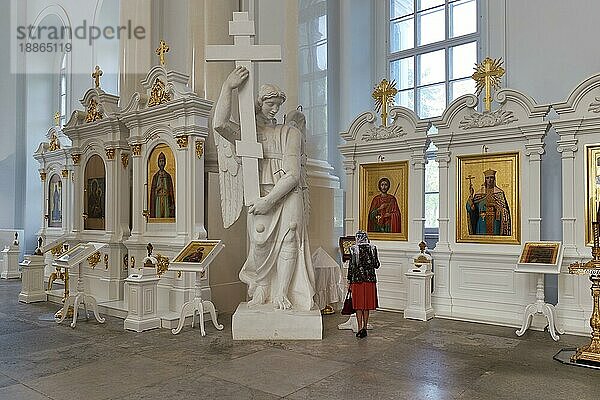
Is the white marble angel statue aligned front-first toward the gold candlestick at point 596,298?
no

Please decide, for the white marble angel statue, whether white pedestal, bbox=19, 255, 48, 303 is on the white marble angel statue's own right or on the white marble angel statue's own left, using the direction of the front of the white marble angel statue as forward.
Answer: on the white marble angel statue's own right

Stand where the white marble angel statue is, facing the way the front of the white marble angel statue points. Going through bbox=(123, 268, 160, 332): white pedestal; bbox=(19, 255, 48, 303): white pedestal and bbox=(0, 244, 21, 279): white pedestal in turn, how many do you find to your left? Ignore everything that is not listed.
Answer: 0

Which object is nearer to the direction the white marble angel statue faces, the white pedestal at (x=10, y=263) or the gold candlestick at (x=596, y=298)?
the gold candlestick

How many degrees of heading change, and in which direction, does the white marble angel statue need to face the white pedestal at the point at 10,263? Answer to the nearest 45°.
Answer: approximately 135° to its right

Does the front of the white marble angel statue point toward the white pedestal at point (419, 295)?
no

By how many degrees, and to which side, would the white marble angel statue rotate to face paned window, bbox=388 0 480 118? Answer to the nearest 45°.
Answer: approximately 135° to its left

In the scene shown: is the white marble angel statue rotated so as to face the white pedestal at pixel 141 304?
no

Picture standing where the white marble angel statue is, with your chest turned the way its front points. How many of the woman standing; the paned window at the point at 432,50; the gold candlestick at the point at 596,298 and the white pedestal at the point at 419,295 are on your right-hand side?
0

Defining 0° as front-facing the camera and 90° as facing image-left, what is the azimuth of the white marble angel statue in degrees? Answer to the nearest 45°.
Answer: approximately 0°
